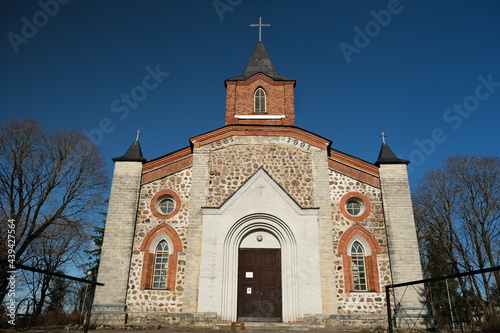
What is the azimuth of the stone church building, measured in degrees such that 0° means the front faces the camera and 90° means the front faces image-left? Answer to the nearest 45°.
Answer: approximately 0°
